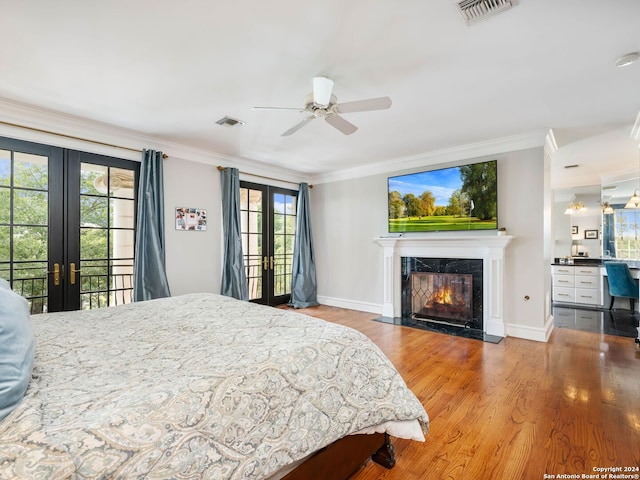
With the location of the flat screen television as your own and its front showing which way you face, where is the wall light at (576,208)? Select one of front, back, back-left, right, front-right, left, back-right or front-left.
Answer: back

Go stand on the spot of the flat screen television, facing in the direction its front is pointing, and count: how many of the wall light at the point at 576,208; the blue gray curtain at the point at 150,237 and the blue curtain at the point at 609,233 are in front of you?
1

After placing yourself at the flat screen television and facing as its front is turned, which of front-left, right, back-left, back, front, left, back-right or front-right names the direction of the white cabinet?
back

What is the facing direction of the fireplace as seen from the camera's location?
facing the viewer and to the left of the viewer

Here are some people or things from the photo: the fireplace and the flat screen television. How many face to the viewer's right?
0

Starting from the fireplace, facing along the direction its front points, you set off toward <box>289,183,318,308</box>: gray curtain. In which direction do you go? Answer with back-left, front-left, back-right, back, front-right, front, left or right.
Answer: front-right

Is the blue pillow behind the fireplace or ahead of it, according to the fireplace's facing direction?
ahead

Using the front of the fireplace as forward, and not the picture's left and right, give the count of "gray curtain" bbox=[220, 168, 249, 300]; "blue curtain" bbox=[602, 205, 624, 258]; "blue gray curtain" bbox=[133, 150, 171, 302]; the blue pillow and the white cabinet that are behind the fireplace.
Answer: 2

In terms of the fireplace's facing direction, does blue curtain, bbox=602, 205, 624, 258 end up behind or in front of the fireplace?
behind

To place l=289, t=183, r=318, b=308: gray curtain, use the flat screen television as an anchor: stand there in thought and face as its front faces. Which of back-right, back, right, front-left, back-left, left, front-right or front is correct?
front-right

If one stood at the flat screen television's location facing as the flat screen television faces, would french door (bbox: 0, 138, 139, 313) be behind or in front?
in front
